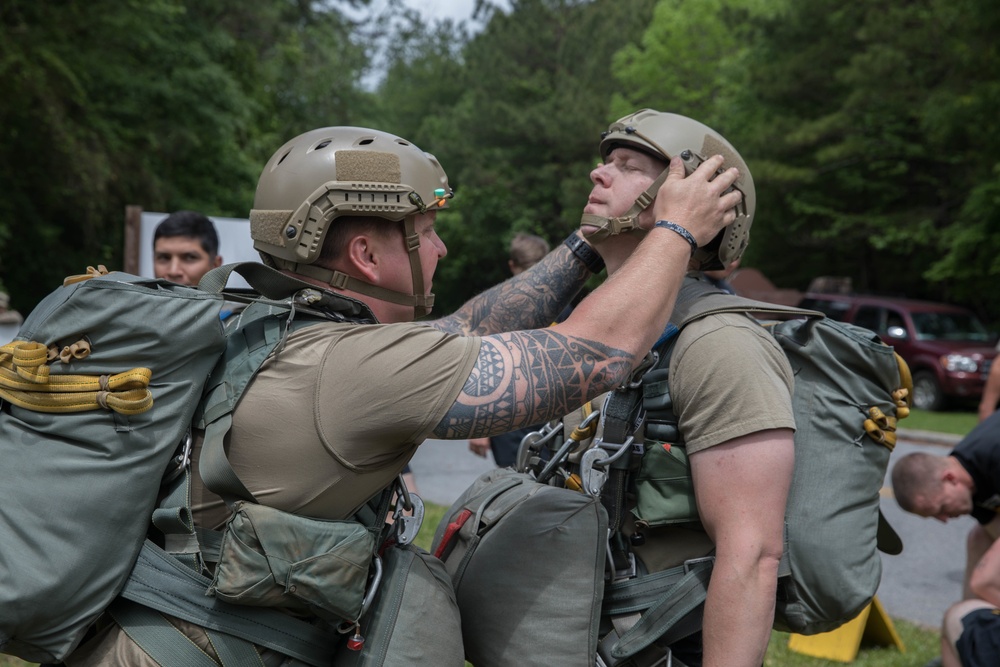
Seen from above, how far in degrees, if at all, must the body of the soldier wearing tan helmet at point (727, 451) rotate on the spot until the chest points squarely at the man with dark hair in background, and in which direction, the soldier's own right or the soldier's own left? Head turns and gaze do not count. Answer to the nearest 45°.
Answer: approximately 45° to the soldier's own right

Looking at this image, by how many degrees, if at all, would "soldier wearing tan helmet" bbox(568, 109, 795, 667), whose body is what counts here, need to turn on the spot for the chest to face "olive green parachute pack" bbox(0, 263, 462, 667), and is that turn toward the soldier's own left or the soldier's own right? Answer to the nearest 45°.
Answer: approximately 45° to the soldier's own left

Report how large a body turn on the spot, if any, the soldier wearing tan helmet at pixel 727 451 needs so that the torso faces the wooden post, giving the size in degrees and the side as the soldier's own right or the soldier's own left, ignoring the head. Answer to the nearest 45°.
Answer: approximately 45° to the soldier's own right

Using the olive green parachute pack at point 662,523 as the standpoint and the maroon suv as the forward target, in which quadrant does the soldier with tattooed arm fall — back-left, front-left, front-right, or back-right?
back-left

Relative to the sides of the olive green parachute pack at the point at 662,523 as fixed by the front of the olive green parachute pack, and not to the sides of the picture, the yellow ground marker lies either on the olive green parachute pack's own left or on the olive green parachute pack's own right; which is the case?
on the olive green parachute pack's own right

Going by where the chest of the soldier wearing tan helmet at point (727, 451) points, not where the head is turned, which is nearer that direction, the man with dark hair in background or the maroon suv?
the man with dark hair in background

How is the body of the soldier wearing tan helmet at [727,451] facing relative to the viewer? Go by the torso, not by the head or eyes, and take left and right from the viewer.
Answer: facing to the left of the viewer

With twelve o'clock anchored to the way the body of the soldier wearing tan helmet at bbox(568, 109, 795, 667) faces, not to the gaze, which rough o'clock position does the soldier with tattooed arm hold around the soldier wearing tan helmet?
The soldier with tattooed arm is roughly at 11 o'clock from the soldier wearing tan helmet.

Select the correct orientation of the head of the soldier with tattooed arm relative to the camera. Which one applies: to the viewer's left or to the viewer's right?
to the viewer's right

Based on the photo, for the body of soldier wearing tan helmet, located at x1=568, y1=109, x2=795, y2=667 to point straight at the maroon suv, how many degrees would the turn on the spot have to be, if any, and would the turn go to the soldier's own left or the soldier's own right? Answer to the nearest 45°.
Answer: approximately 90° to the soldier's own right
